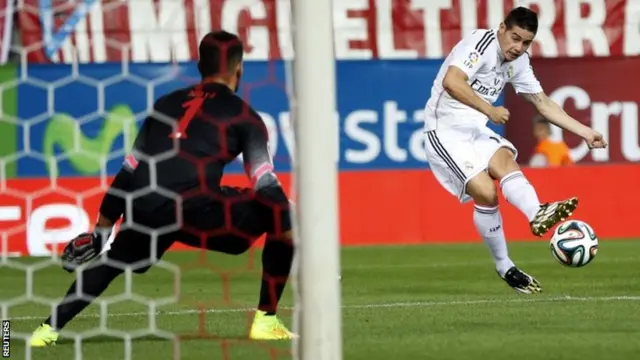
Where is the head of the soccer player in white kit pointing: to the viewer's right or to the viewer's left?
to the viewer's right

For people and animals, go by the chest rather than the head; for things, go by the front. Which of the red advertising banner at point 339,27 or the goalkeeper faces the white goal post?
the red advertising banner

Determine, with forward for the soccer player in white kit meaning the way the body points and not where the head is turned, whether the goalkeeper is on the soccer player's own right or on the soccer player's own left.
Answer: on the soccer player's own right

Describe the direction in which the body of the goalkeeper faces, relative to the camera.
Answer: away from the camera

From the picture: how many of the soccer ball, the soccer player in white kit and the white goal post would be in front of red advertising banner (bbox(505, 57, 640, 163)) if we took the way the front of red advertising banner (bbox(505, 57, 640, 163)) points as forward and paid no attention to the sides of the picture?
3

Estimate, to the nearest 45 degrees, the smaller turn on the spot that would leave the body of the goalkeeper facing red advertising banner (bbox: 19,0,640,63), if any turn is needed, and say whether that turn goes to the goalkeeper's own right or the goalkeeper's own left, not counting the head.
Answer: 0° — they already face it
